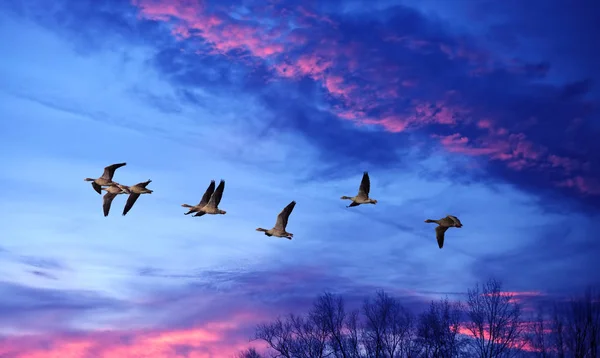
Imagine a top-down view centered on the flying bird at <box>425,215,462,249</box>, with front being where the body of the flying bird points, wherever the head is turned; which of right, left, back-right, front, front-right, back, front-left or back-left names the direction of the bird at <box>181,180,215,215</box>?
front

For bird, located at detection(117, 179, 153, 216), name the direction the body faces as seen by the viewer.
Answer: to the viewer's left

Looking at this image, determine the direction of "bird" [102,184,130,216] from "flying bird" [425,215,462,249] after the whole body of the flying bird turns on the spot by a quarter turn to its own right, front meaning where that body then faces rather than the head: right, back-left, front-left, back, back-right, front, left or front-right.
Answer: left

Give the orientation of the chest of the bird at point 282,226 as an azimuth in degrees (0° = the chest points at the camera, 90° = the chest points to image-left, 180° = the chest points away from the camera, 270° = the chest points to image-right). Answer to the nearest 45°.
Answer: approximately 90°

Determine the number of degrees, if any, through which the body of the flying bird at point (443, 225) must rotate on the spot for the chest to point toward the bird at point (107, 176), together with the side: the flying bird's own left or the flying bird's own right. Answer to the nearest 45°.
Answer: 0° — it already faces it

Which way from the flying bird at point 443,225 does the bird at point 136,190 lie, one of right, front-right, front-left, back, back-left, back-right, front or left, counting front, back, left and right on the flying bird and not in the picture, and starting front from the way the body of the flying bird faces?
front

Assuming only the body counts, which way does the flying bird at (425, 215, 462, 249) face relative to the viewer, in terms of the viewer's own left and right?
facing to the left of the viewer

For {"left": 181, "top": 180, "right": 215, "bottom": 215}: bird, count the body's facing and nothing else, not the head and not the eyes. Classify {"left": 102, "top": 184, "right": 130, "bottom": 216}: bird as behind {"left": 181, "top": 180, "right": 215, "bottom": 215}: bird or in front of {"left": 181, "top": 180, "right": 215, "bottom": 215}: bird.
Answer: in front

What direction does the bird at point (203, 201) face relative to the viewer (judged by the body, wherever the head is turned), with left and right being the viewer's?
facing to the left of the viewer

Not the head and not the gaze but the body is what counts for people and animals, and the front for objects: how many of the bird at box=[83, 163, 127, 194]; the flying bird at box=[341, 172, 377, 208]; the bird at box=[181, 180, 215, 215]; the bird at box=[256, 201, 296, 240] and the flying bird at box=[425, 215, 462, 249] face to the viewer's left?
5

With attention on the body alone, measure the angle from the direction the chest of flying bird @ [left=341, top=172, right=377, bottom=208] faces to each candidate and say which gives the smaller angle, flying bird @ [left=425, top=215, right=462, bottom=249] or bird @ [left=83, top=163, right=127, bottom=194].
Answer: the bird

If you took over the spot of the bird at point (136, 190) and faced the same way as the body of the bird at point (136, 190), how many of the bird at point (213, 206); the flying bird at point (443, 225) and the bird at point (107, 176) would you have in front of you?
1

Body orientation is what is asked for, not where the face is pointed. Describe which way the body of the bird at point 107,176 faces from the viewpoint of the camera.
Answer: to the viewer's left

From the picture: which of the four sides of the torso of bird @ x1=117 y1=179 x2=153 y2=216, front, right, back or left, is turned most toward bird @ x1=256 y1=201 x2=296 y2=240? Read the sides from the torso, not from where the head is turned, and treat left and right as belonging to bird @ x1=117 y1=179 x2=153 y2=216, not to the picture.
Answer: back

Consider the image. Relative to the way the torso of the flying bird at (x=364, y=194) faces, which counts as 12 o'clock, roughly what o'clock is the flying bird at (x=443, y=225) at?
the flying bird at (x=443, y=225) is roughly at 6 o'clock from the flying bird at (x=364, y=194).

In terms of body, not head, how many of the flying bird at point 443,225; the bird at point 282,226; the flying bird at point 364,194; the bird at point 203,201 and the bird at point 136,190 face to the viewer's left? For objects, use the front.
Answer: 5

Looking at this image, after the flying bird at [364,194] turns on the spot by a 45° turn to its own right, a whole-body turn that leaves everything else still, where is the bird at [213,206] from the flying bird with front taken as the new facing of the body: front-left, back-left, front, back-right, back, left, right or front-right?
front-left

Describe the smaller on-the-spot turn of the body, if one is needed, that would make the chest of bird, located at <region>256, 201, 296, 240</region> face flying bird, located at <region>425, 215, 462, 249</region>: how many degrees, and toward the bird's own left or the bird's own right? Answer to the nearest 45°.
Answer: approximately 180°
